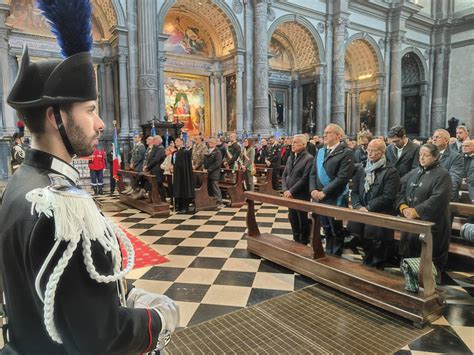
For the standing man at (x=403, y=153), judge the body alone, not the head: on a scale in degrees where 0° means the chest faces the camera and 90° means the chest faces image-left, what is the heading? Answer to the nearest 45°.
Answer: approximately 45°

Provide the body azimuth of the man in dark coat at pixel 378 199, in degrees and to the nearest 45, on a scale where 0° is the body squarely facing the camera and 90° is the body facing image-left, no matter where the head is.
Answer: approximately 45°

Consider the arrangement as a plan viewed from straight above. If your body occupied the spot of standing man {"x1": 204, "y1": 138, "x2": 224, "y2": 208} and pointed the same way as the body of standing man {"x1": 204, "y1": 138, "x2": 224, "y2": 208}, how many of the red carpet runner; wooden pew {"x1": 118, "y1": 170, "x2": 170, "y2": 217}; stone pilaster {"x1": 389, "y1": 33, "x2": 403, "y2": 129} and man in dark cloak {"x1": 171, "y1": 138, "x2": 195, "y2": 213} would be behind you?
1

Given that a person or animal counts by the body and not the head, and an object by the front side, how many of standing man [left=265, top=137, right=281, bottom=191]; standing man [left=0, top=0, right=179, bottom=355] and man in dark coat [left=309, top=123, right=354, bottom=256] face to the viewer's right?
1

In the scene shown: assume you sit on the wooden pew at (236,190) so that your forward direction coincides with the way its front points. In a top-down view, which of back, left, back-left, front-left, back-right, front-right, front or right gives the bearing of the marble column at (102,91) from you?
right

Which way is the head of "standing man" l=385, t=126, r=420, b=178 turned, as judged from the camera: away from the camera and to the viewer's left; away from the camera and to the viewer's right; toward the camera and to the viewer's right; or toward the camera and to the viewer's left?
toward the camera and to the viewer's left

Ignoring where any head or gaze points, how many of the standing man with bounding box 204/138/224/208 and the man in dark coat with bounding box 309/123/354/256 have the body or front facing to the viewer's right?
0

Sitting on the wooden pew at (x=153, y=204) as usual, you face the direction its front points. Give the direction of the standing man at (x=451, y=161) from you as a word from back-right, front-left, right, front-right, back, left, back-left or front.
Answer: left

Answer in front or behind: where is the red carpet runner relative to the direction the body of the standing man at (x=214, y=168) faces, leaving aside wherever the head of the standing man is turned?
in front

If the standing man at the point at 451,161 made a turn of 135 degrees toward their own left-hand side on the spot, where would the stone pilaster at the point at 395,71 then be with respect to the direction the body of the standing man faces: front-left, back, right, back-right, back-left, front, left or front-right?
left

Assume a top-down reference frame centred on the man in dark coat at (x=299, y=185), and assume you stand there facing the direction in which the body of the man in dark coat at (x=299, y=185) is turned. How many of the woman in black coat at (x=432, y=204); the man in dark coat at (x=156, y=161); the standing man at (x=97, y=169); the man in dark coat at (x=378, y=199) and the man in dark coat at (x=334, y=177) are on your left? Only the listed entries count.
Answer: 3

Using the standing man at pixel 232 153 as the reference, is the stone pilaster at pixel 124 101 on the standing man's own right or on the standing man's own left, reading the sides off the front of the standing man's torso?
on the standing man's own right
